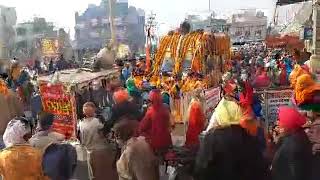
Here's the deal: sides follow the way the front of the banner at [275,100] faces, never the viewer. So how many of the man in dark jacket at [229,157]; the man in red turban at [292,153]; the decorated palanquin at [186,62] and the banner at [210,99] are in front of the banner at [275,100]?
2

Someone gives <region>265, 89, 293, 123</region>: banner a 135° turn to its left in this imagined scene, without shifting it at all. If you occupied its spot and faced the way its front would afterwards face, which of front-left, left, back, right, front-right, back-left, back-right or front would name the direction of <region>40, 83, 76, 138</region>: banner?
back-left

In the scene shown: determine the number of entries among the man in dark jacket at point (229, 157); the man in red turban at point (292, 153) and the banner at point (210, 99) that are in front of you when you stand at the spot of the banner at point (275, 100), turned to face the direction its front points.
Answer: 2

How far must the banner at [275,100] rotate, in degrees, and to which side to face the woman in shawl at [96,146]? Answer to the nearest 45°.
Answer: approximately 45° to its right

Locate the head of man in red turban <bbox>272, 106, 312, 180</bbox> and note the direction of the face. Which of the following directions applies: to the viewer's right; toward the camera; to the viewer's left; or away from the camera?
away from the camera

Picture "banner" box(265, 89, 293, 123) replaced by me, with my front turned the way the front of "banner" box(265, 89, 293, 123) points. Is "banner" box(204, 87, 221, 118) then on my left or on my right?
on my right

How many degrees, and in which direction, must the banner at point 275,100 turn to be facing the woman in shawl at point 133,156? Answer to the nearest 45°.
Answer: approximately 45° to its right

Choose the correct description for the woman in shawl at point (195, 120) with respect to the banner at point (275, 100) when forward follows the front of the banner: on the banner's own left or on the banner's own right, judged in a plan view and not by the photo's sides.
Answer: on the banner's own right

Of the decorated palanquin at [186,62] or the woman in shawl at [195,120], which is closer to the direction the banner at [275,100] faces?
the woman in shawl

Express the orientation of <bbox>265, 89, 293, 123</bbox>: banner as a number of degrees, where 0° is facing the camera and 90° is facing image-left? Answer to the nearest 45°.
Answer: approximately 0°

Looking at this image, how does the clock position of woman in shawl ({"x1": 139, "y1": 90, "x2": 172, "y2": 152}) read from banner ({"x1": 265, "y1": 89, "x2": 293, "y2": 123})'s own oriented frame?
The woman in shawl is roughly at 2 o'clock from the banner.
